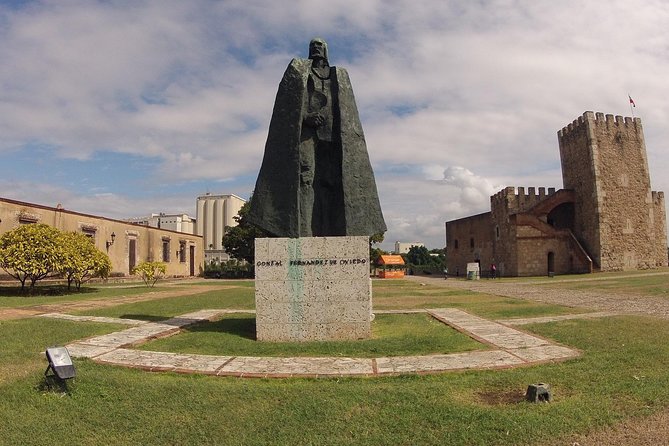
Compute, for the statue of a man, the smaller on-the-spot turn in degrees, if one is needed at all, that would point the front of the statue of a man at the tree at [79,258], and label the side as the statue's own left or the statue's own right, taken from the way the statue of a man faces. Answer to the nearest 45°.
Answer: approximately 135° to the statue's own right

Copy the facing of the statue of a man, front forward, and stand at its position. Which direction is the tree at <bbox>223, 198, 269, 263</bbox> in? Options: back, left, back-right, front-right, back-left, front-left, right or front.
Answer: back

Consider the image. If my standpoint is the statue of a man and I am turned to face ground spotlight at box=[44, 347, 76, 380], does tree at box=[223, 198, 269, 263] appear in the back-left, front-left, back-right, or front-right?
back-right

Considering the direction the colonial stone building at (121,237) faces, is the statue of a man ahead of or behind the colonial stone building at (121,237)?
ahead

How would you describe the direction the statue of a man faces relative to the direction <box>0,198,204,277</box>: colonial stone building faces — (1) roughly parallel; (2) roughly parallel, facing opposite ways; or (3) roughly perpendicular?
roughly perpendicular

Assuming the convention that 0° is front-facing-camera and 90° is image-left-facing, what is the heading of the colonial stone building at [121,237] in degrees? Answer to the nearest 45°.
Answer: approximately 315°

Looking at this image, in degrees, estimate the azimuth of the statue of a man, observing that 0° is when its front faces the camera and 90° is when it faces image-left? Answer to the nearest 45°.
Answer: approximately 0°

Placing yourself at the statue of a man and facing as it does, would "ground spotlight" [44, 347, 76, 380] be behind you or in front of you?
in front
